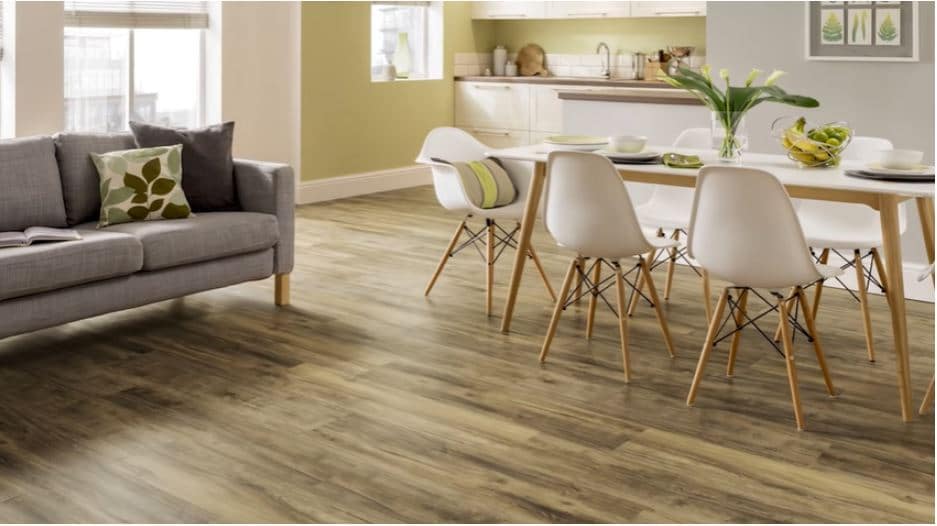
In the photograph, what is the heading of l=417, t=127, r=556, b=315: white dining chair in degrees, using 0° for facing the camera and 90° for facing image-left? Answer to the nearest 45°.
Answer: approximately 315°

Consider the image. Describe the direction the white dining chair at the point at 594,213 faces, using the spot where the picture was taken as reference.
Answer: facing away from the viewer and to the right of the viewer

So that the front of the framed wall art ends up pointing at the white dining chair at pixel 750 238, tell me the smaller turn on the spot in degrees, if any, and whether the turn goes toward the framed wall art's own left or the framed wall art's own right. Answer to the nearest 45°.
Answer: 0° — it already faces it

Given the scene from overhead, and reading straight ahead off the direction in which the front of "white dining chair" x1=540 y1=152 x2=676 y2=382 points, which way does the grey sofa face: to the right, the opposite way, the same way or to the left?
to the right

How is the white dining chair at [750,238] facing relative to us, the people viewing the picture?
facing away from the viewer and to the right of the viewer

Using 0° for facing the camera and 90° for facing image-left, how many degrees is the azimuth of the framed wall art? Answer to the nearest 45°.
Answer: approximately 0°

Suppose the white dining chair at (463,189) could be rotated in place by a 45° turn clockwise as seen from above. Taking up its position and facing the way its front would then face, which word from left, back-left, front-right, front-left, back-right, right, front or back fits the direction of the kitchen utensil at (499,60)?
back

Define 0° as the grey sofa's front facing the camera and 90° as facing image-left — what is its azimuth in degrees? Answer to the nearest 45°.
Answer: approximately 315°

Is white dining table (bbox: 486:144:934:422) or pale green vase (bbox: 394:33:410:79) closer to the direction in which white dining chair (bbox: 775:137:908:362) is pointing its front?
the white dining table

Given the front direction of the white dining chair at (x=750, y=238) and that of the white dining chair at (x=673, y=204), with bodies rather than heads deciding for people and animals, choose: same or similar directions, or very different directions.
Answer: very different directions
